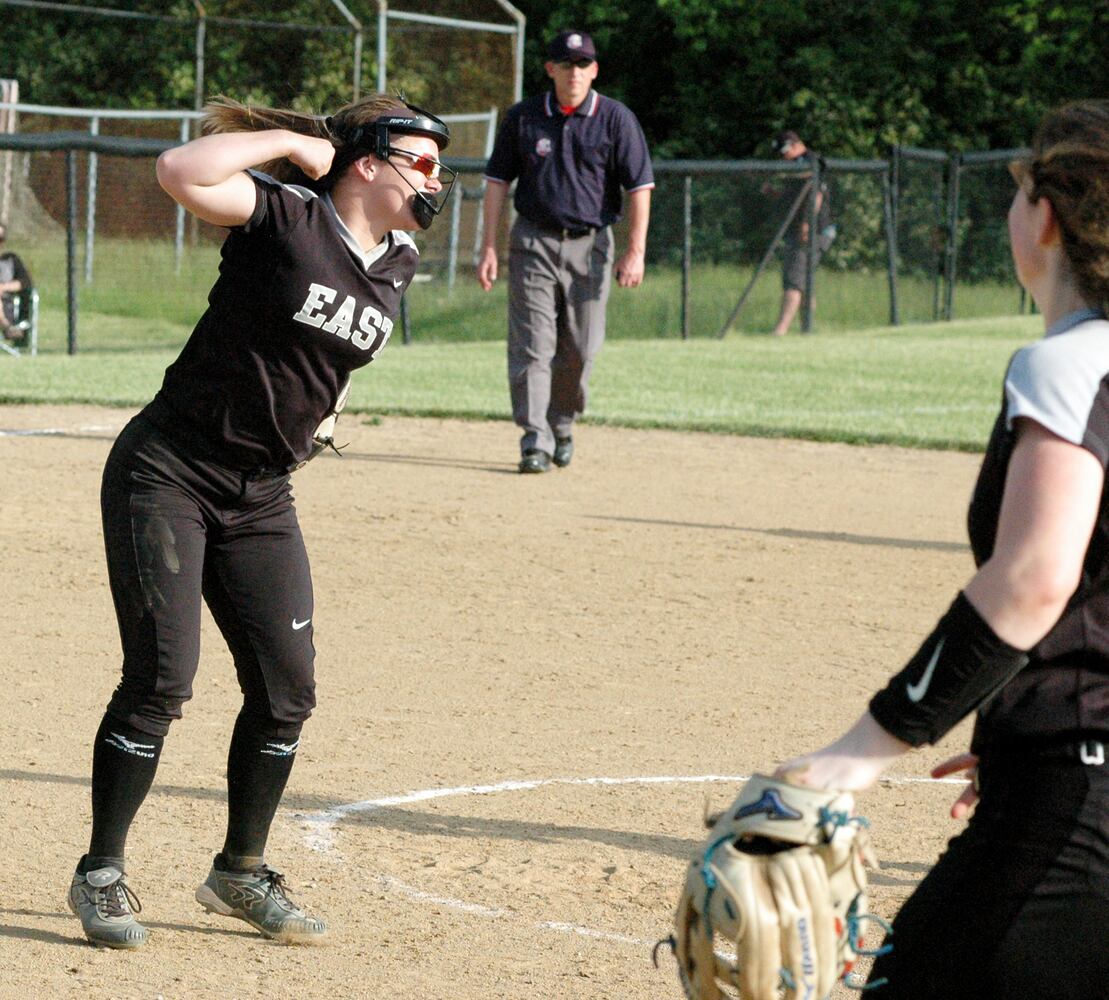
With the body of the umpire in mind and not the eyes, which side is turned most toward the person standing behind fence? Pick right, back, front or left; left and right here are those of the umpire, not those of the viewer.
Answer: back

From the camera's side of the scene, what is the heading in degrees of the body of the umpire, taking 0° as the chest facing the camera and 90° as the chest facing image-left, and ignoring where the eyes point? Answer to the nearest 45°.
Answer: approximately 0°

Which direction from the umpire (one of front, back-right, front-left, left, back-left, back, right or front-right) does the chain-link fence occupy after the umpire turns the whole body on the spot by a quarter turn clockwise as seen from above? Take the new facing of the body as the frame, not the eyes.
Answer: right

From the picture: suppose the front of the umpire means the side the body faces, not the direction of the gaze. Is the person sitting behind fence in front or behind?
behind
